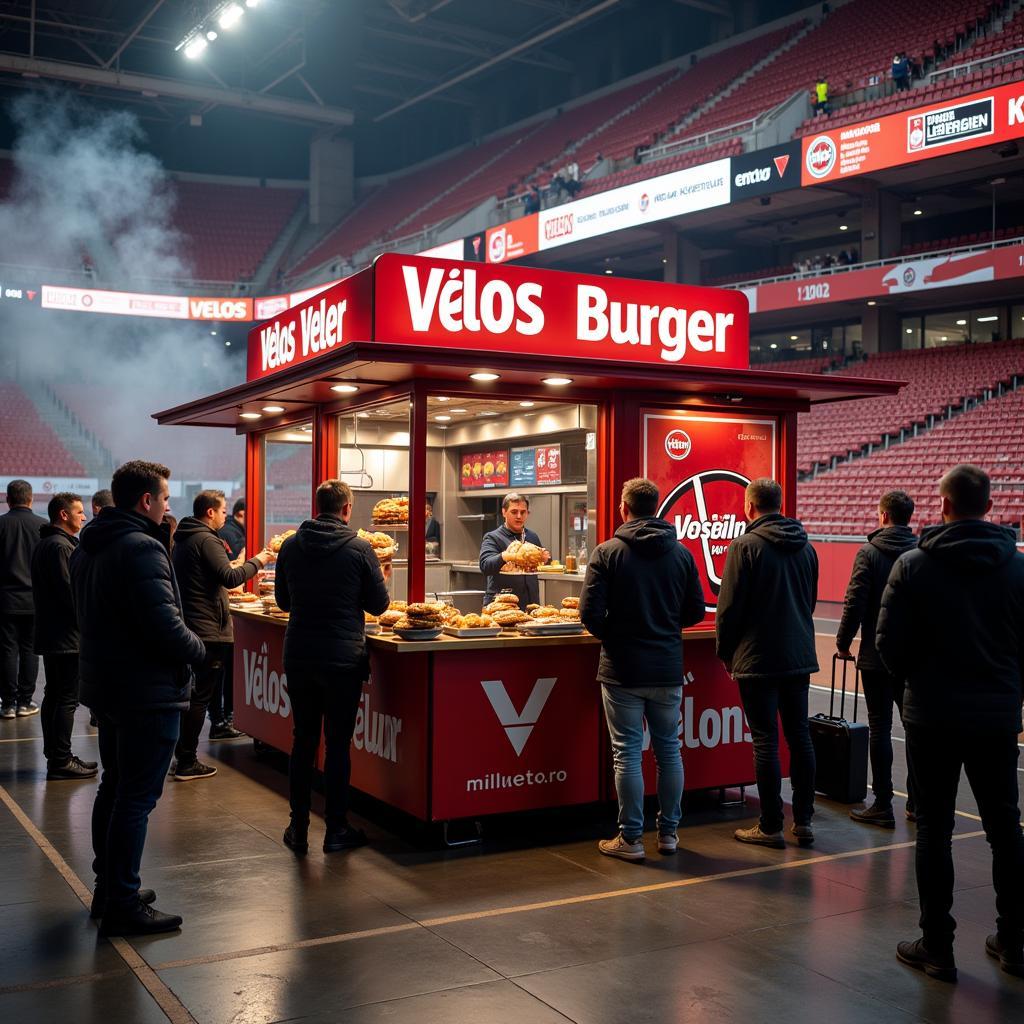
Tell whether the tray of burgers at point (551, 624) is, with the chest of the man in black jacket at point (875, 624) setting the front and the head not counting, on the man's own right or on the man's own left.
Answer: on the man's own left

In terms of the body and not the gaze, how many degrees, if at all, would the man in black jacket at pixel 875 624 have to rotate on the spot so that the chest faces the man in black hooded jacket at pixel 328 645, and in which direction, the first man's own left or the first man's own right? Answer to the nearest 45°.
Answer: approximately 90° to the first man's own left

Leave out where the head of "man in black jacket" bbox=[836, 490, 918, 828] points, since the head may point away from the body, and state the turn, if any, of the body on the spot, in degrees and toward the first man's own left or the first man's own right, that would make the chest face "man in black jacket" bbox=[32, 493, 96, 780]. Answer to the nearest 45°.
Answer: approximately 45° to the first man's own left

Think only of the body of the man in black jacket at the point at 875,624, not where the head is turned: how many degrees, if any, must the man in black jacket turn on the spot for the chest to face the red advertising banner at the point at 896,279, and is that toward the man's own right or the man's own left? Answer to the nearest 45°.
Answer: approximately 45° to the man's own right

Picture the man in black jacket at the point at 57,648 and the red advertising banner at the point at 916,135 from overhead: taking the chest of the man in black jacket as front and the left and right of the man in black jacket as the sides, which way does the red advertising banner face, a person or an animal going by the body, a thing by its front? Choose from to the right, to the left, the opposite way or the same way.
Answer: the opposite way

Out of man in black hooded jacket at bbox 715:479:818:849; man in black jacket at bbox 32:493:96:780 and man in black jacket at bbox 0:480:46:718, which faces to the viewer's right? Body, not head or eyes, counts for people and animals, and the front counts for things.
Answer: man in black jacket at bbox 32:493:96:780

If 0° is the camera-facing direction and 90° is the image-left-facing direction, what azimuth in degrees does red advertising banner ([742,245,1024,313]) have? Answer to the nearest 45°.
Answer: approximately 45°

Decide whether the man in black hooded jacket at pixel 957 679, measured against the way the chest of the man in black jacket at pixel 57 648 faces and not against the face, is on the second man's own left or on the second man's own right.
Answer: on the second man's own right

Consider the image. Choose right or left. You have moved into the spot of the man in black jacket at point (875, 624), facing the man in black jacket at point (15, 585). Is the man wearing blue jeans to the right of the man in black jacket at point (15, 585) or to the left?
left

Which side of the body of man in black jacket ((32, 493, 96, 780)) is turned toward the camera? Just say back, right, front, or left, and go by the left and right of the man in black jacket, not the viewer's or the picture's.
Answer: right
